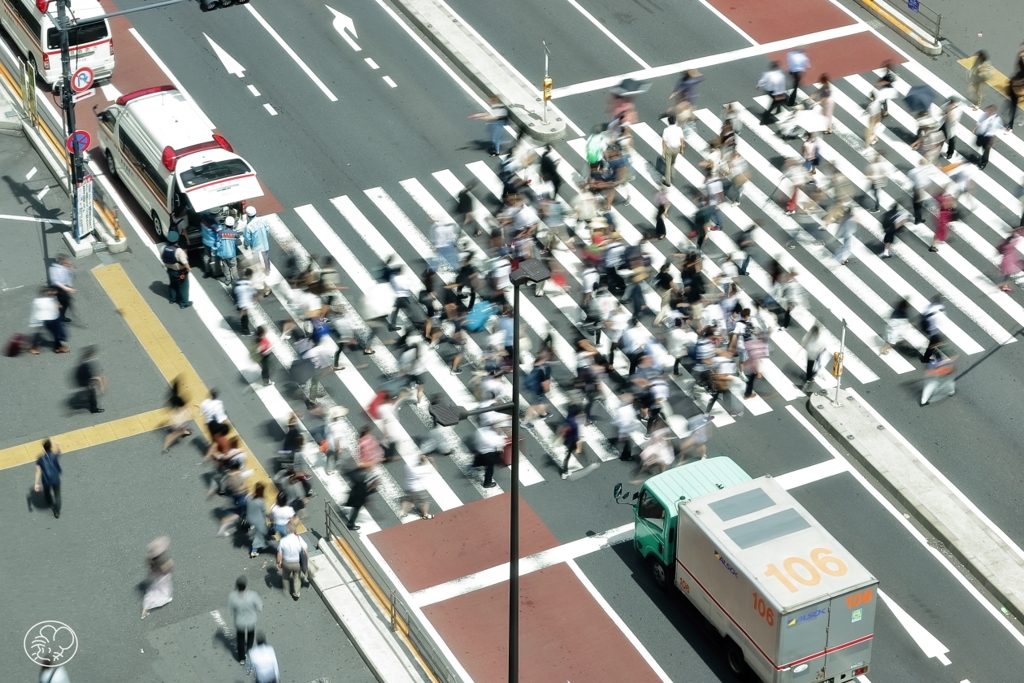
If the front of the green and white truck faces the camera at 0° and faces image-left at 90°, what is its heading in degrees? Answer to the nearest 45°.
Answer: approximately 135°

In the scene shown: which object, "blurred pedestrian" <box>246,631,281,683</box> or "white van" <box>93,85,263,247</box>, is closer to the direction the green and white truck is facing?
the white van
